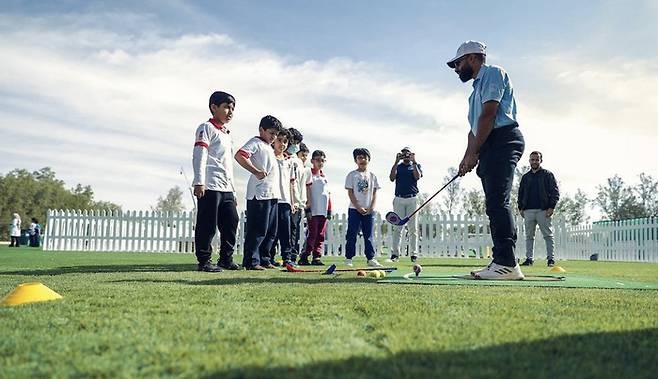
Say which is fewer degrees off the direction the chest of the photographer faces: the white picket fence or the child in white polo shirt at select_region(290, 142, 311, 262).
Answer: the child in white polo shirt

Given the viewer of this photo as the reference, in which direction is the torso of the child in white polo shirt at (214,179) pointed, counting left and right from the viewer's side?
facing the viewer and to the right of the viewer

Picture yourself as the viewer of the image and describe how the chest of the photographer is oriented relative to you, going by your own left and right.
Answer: facing the viewer

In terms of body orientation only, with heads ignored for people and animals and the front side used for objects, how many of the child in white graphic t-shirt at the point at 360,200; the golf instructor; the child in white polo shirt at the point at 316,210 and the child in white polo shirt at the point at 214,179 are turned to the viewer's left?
1

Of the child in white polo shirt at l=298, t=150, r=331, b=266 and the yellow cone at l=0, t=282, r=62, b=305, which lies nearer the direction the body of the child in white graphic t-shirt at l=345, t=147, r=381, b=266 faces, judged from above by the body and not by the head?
the yellow cone

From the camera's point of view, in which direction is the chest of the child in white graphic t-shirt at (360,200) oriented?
toward the camera

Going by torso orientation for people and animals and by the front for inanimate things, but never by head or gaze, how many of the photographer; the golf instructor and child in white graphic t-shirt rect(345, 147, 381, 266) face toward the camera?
2

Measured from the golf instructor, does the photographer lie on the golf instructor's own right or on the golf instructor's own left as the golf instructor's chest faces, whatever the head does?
on the golf instructor's own right

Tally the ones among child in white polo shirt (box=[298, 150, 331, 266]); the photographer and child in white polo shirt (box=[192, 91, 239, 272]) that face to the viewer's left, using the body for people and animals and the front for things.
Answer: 0

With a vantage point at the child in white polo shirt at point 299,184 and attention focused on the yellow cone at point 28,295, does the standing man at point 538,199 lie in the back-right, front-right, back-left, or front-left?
back-left

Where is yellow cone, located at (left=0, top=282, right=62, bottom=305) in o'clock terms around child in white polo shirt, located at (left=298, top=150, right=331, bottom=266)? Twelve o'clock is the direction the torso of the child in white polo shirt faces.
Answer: The yellow cone is roughly at 2 o'clock from the child in white polo shirt.

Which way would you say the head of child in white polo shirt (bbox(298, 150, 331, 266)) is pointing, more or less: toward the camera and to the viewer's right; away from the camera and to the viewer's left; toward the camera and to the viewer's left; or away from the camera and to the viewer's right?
toward the camera and to the viewer's right

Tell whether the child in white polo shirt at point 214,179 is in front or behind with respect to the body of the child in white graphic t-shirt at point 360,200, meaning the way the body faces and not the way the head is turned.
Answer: in front

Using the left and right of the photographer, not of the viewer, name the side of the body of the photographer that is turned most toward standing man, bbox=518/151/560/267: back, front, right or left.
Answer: left

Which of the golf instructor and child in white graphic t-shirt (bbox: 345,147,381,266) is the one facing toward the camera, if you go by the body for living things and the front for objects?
the child in white graphic t-shirt

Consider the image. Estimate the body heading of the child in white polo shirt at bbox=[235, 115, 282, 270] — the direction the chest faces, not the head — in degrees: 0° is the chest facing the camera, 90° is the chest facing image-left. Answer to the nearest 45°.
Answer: approximately 315°

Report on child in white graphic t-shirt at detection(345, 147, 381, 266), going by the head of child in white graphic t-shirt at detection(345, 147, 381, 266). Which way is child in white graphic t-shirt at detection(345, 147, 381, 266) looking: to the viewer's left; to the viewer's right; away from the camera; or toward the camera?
toward the camera
